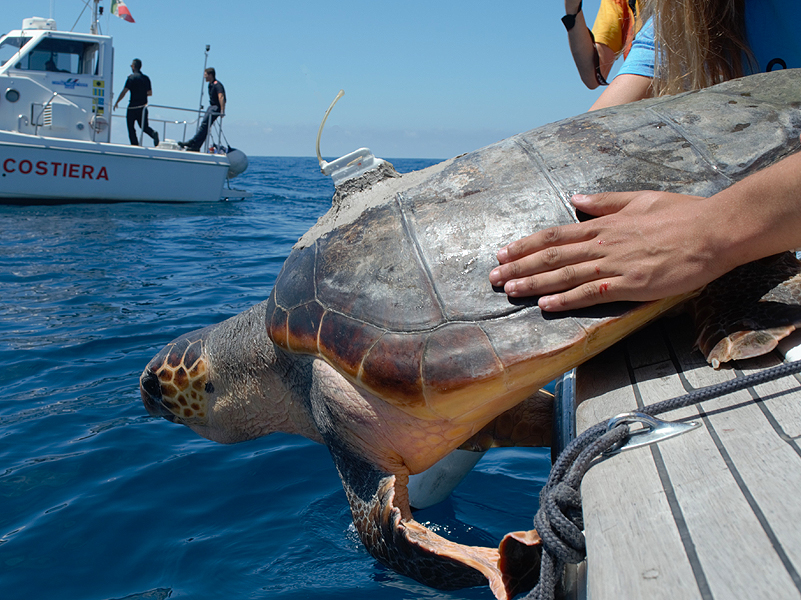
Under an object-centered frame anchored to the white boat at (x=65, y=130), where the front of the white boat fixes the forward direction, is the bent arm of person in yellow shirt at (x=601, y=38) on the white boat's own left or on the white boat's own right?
on the white boat's own left

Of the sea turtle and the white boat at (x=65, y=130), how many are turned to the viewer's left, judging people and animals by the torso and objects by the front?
2

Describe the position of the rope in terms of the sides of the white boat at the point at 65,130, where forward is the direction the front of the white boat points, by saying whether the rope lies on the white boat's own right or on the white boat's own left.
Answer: on the white boat's own left

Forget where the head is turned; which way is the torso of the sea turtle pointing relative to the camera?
to the viewer's left

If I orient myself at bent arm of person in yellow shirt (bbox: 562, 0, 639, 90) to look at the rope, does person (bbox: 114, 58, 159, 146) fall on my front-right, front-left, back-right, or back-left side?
back-right

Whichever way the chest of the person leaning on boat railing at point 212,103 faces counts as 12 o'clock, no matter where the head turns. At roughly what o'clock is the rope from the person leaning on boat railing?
The rope is roughly at 9 o'clock from the person leaning on boat railing.

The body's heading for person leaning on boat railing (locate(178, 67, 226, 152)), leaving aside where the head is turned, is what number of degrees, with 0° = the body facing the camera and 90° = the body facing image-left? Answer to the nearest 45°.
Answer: approximately 90°

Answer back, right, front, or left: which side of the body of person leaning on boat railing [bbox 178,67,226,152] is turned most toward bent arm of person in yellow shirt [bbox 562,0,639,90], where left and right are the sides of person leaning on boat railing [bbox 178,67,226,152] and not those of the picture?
left

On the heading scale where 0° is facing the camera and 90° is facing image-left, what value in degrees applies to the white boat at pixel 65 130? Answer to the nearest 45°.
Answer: approximately 90°

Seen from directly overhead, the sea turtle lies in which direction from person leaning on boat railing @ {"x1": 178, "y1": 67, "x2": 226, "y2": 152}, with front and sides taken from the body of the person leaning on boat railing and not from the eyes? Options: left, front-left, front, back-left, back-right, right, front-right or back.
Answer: left
